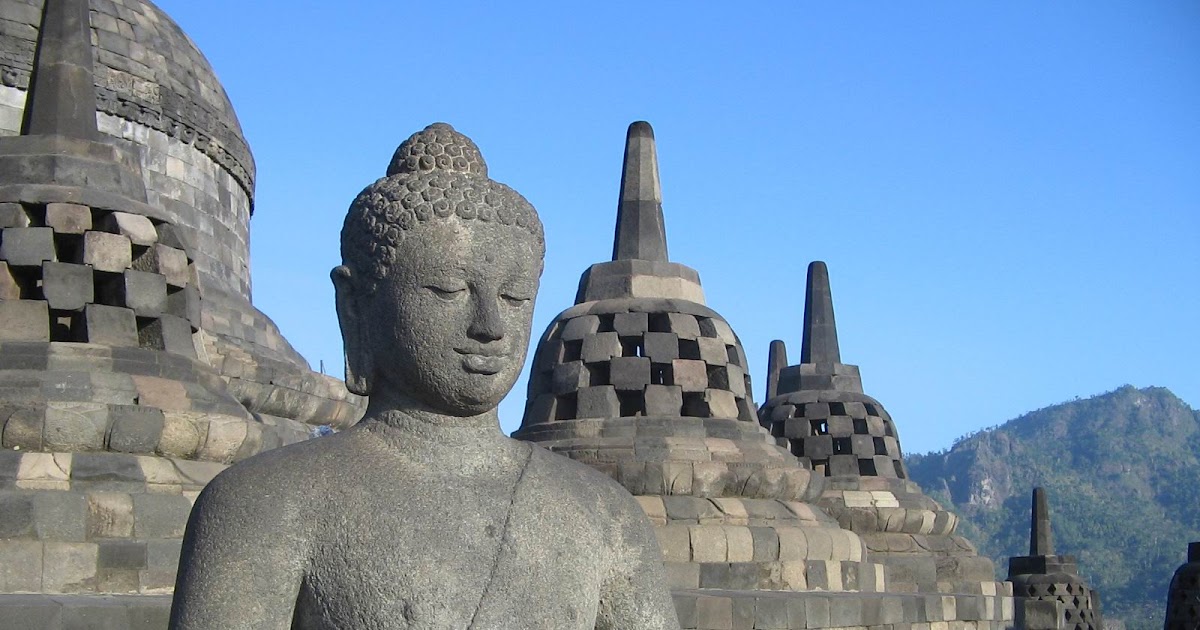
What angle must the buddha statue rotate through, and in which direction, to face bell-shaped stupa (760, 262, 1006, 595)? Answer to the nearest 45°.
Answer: approximately 135° to its left

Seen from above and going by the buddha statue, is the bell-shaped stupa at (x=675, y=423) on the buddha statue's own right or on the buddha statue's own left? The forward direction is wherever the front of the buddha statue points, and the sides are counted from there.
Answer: on the buddha statue's own left

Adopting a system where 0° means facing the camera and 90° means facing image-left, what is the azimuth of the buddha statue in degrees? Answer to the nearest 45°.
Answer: approximately 315°

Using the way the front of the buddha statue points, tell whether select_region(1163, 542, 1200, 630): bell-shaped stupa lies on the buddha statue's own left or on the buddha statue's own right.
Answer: on the buddha statue's own left

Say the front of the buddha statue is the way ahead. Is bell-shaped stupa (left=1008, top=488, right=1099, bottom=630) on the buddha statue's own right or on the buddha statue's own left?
on the buddha statue's own left
